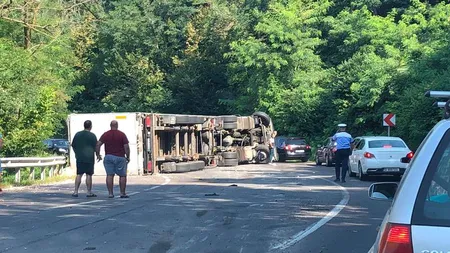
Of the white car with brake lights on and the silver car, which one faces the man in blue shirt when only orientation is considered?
the silver car

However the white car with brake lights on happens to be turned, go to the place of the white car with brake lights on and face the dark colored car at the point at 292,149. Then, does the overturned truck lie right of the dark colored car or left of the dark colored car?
left

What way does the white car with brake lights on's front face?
away from the camera

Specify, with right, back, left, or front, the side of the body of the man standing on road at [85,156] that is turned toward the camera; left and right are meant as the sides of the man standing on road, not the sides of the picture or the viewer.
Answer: back

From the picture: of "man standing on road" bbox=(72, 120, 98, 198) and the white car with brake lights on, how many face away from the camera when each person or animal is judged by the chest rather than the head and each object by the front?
2

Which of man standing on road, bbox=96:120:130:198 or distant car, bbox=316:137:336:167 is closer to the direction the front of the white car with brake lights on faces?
the distant car

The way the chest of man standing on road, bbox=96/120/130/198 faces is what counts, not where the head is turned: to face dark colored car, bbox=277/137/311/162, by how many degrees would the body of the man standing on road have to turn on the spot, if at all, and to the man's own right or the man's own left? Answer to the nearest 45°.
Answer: approximately 45° to the man's own right

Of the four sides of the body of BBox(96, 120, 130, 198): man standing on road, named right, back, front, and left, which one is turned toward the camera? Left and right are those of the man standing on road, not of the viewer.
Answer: back

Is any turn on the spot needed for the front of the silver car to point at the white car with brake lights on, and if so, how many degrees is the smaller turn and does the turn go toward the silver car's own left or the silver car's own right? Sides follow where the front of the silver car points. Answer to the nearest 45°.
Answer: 0° — it already faces it

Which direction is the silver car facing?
away from the camera
